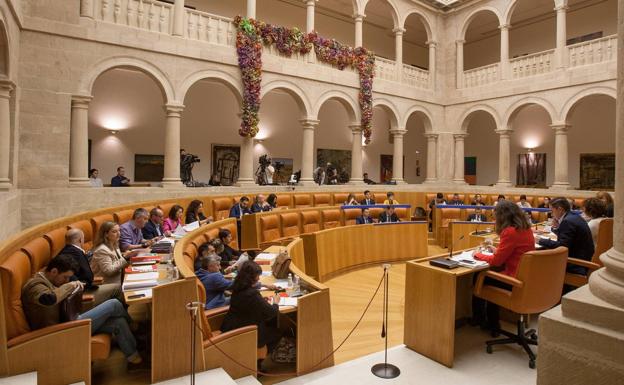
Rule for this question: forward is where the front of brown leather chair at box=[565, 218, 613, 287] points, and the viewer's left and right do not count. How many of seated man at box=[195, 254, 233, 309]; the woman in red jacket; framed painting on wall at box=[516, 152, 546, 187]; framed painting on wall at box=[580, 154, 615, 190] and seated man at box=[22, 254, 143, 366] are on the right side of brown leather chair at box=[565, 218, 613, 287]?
2

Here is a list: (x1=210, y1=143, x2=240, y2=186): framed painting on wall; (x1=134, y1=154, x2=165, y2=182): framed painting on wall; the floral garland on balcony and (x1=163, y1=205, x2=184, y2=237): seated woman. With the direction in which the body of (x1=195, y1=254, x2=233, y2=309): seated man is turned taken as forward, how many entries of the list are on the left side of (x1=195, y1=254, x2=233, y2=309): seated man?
4

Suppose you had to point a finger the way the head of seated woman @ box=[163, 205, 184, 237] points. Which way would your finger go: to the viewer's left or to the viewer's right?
to the viewer's right

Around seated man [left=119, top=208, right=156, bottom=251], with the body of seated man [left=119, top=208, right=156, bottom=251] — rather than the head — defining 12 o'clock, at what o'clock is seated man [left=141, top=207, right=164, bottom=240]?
seated man [left=141, top=207, right=164, bottom=240] is roughly at 10 o'clock from seated man [left=119, top=208, right=156, bottom=251].

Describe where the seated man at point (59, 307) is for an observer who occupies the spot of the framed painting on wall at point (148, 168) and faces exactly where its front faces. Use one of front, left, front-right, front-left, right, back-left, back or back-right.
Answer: front

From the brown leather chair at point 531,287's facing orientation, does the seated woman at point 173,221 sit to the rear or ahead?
ahead

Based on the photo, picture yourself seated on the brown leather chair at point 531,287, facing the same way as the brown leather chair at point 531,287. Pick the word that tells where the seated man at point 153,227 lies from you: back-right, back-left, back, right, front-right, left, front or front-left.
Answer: front-left

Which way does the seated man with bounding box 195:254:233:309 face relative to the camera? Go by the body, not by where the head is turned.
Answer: to the viewer's right

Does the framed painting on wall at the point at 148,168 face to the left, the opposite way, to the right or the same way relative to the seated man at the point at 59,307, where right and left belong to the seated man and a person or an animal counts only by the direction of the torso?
to the right

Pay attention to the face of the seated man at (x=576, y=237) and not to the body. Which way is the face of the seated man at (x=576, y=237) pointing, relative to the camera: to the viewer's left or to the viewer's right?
to the viewer's left

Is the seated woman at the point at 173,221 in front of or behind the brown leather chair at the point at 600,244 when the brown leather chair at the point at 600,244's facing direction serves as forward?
in front

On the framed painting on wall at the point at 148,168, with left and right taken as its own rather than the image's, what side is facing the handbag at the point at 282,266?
front

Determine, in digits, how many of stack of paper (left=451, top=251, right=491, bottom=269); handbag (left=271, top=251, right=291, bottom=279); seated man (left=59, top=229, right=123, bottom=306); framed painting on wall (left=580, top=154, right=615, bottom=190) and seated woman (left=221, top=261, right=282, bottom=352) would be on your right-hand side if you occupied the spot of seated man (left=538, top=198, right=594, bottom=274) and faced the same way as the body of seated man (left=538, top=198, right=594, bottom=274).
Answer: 1

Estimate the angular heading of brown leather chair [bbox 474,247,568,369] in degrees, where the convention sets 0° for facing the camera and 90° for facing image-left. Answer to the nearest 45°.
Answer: approximately 135°

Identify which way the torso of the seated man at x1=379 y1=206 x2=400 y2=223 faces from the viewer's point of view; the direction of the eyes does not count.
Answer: toward the camera

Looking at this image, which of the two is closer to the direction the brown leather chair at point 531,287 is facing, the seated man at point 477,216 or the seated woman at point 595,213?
the seated man

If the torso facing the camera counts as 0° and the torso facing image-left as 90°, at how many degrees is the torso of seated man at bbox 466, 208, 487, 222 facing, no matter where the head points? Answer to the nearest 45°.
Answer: approximately 0°

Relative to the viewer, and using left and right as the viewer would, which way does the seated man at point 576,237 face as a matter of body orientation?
facing to the left of the viewer

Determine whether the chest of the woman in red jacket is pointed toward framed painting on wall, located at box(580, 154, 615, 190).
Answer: no

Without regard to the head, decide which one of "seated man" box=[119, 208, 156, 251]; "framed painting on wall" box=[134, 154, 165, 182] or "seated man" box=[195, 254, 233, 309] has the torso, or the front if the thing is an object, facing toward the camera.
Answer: the framed painting on wall
